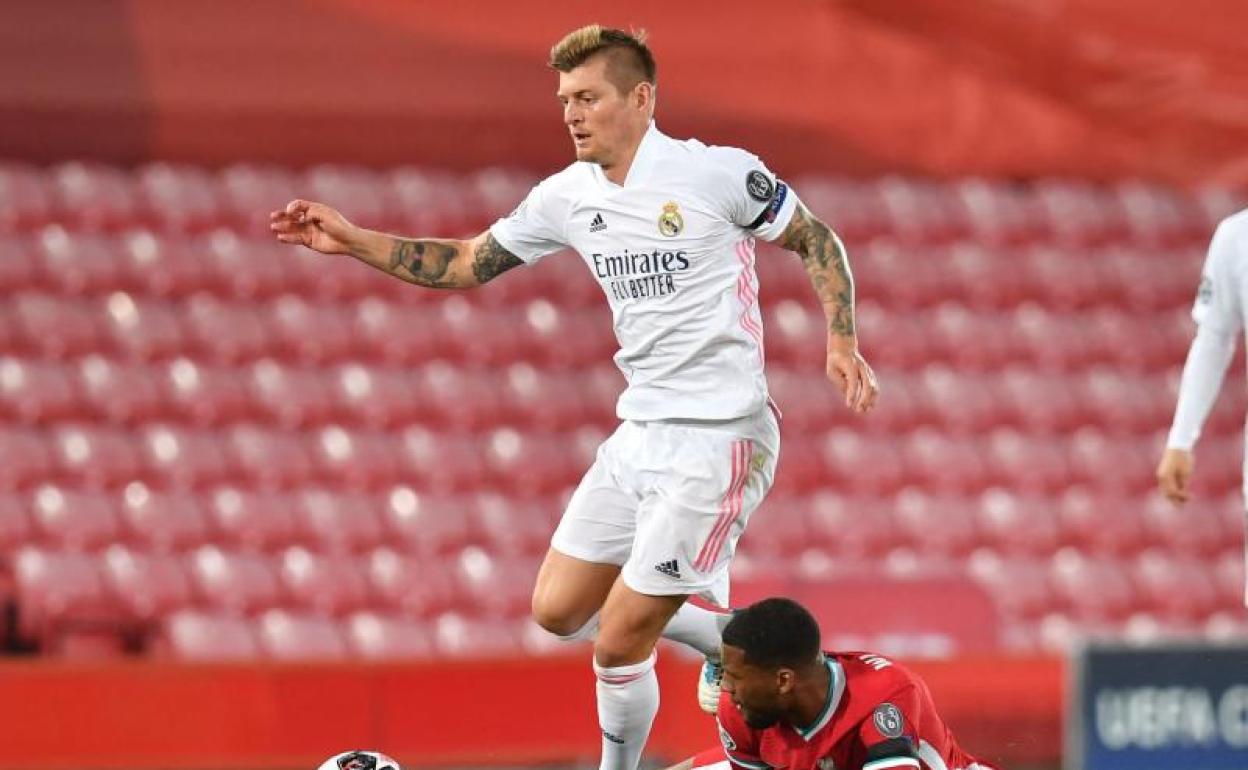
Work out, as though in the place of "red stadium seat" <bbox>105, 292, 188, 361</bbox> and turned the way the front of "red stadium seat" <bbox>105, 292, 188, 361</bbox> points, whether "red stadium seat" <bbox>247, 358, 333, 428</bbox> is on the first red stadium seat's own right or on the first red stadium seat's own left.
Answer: on the first red stadium seat's own left

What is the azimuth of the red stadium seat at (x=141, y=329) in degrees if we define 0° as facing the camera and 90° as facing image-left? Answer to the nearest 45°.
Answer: approximately 0°

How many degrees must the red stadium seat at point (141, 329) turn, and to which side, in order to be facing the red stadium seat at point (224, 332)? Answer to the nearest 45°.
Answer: approximately 90° to its left

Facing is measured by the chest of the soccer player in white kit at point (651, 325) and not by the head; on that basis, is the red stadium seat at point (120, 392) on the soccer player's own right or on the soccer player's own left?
on the soccer player's own right

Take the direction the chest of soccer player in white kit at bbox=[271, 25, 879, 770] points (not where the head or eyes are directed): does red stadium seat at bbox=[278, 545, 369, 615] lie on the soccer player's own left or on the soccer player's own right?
on the soccer player's own right

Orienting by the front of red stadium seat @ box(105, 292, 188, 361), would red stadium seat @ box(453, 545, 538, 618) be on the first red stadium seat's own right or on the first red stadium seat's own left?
on the first red stadium seat's own left

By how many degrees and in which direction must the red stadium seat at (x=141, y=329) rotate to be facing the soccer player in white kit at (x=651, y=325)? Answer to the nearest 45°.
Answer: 0° — it already faces them
